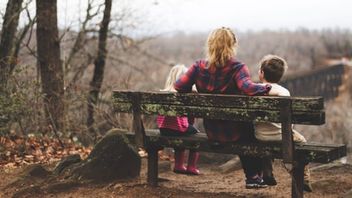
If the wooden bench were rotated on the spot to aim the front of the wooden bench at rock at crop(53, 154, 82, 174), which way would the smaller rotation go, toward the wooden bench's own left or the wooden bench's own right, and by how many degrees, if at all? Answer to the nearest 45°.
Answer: approximately 90° to the wooden bench's own left

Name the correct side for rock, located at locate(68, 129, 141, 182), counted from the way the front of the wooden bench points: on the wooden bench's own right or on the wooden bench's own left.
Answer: on the wooden bench's own left

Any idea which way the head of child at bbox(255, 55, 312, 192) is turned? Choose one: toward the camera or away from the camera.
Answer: away from the camera

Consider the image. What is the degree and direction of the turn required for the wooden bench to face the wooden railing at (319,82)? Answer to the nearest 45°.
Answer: approximately 45° to its left

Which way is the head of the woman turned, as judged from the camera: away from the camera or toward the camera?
away from the camera

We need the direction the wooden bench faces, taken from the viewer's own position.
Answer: facing away from the viewer and to the right of the viewer
